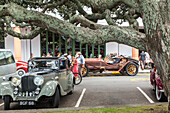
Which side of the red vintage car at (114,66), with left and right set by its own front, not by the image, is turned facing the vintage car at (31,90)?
left

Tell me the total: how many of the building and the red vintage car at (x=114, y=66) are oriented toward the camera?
1

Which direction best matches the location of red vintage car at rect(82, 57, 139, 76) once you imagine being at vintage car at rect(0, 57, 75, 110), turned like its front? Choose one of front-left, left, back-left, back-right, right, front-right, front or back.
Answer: back

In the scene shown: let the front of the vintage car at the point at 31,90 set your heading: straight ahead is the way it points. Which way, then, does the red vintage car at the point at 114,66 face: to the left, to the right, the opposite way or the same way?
to the right

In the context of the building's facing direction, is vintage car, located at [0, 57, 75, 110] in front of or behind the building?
in front

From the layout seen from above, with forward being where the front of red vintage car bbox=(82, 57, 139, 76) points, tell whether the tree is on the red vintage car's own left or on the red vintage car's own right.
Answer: on the red vintage car's own left

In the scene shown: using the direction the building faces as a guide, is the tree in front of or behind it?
in front

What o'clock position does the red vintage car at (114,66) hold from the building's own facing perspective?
The red vintage car is roughly at 11 o'clock from the building.

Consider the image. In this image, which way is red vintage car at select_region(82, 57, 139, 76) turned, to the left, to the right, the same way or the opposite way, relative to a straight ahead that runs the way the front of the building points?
to the right

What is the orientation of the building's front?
toward the camera

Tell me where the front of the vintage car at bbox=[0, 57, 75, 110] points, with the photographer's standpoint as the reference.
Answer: facing the viewer and to the left of the viewer

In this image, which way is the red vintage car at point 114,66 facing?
to the viewer's left
